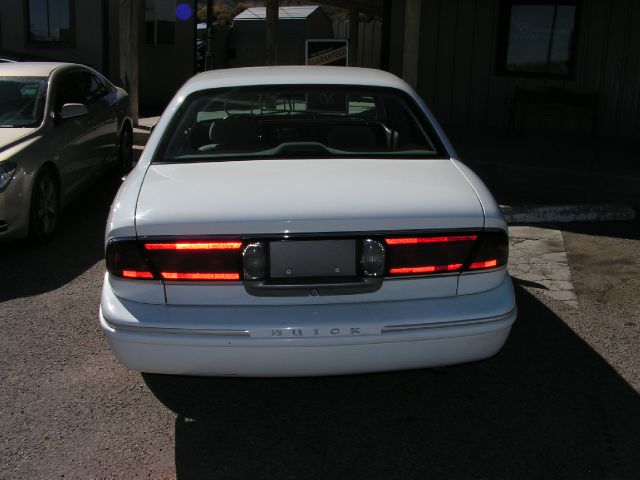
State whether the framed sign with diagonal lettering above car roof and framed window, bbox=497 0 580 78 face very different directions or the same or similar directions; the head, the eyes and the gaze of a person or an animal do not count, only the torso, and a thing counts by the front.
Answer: same or similar directions

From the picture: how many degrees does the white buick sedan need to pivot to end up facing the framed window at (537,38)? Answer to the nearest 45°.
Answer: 0° — it already faces it

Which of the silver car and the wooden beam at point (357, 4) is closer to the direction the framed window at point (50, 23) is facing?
the silver car

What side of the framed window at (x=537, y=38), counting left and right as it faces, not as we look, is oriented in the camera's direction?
front

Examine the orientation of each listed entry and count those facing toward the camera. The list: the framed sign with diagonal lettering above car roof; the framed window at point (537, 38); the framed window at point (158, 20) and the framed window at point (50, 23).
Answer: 4

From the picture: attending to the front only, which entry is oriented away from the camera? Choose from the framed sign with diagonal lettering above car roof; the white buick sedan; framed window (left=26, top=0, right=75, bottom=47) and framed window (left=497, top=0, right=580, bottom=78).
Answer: the white buick sedan

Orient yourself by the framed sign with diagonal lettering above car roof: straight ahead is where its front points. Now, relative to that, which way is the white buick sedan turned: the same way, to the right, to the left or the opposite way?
the opposite way

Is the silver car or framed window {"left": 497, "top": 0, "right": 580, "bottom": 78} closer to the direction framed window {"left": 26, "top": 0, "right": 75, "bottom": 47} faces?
the silver car

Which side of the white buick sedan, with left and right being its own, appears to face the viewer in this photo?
back

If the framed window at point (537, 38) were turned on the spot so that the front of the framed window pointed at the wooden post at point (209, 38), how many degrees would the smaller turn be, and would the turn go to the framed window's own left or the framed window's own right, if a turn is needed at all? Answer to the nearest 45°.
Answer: approximately 135° to the framed window's own right

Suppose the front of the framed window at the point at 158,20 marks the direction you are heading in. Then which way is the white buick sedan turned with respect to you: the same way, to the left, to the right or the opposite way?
the opposite way

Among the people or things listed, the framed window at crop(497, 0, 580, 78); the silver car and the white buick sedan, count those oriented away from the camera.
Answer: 1

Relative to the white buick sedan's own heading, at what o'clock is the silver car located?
The silver car is roughly at 11 o'clock from the white buick sedan.

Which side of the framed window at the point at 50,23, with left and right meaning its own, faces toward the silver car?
front

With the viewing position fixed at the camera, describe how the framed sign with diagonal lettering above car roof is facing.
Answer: facing the viewer

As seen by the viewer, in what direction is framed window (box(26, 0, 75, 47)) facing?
toward the camera

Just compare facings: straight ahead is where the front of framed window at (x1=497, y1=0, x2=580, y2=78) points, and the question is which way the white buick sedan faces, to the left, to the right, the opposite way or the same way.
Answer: the opposite way
